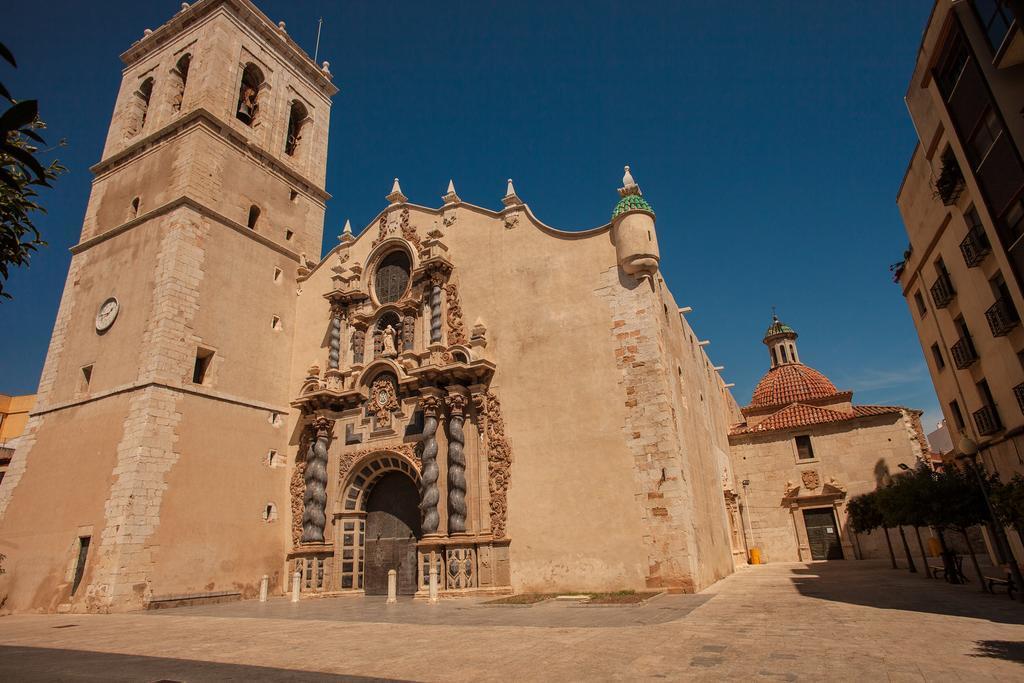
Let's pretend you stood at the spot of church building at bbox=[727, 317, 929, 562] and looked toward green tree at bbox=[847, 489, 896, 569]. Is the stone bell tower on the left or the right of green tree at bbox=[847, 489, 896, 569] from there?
right

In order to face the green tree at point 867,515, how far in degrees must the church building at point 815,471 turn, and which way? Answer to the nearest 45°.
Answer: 0° — it already faces it

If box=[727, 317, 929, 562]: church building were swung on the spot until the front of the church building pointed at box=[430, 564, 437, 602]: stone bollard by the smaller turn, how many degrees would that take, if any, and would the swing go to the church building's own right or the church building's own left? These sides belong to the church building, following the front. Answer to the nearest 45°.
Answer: approximately 45° to the church building's own right

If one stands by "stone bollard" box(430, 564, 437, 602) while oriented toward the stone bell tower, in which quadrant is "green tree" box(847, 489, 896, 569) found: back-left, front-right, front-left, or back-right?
back-right

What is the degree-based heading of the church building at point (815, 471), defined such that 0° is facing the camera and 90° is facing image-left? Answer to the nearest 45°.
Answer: approximately 0°

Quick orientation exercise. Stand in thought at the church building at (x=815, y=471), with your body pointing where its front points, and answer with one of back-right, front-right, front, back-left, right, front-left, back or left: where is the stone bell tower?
front-right

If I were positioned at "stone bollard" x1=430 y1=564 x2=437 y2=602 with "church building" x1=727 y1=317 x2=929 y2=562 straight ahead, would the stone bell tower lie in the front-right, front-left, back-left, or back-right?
back-left
